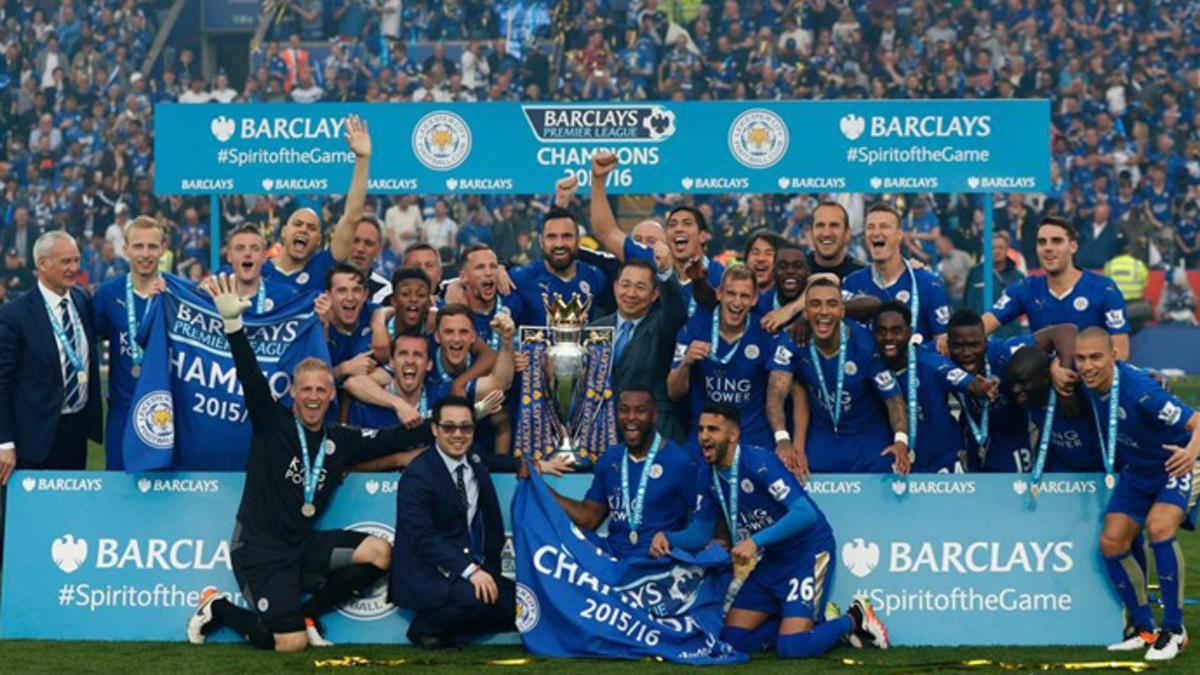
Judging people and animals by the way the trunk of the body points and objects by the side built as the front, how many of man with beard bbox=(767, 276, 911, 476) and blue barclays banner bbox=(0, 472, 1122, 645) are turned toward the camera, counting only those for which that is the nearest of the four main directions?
2

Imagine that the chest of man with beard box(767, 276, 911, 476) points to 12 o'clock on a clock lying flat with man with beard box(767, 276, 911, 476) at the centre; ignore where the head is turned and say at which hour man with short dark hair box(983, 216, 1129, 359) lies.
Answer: man with short dark hair box(983, 216, 1129, 359) is roughly at 8 o'clock from man with beard box(767, 276, 911, 476).

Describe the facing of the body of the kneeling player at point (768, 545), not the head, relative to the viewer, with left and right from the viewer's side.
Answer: facing the viewer and to the left of the viewer

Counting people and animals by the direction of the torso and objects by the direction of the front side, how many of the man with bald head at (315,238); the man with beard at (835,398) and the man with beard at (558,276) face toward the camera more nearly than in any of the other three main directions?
3

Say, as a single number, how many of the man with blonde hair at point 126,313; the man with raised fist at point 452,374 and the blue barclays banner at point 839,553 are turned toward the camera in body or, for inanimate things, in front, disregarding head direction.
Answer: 3

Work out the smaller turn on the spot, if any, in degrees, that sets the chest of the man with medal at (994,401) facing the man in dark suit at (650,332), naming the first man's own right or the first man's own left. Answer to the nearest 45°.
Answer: approximately 45° to the first man's own right

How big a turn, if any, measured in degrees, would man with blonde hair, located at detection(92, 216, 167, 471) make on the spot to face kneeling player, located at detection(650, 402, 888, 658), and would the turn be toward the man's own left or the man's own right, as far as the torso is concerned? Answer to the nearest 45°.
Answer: approximately 45° to the man's own left

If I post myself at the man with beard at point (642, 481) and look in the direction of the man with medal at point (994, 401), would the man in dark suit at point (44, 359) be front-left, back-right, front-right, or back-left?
back-left
